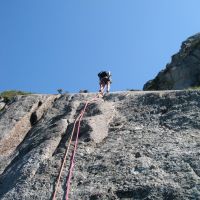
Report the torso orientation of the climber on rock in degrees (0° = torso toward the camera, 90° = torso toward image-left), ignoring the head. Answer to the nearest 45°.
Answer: approximately 180°
